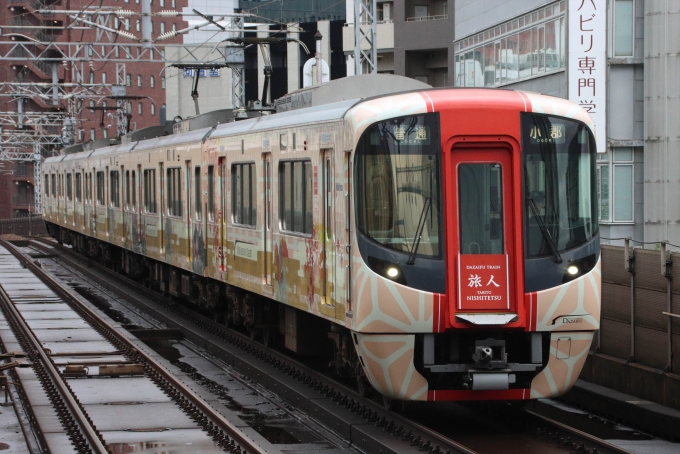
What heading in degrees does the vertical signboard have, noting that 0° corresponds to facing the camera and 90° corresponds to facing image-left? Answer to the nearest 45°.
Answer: approximately 0°

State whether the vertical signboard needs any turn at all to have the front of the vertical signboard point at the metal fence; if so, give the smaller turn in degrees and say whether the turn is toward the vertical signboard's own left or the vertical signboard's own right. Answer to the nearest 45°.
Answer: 0° — it already faces it
